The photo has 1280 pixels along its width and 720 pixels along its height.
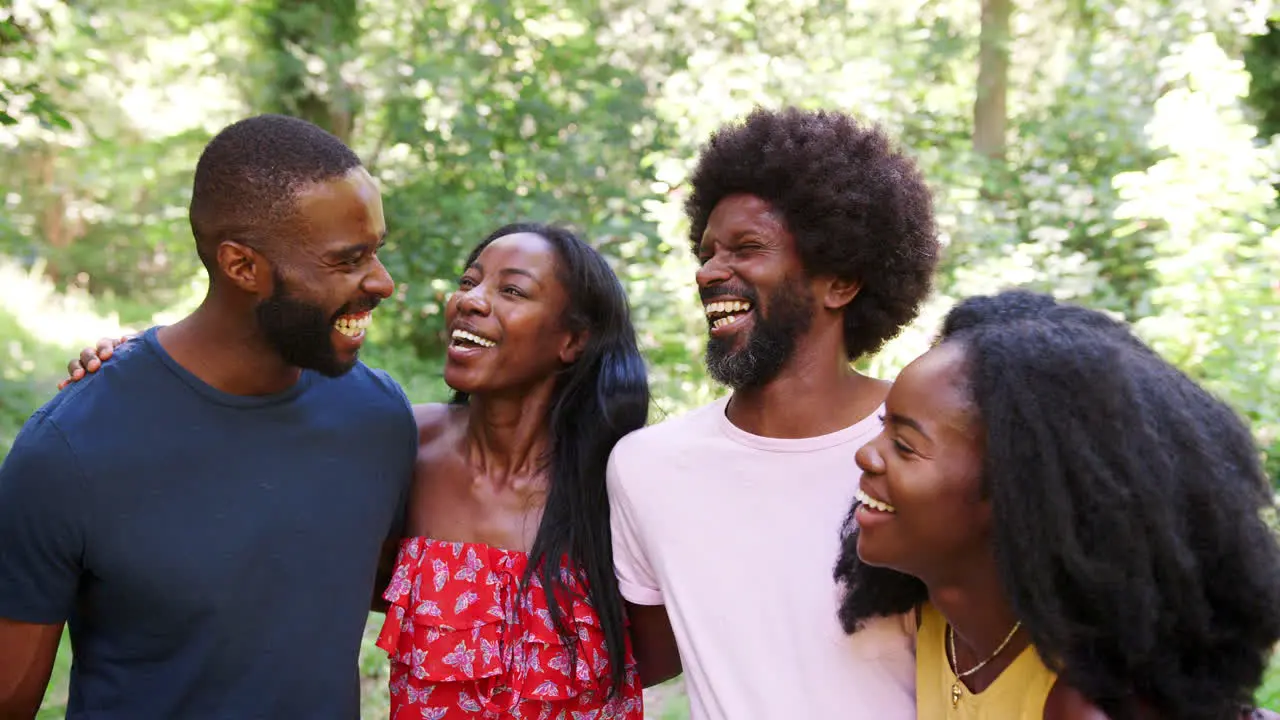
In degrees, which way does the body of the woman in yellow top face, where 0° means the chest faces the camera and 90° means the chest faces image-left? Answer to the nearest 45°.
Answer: approximately 45°

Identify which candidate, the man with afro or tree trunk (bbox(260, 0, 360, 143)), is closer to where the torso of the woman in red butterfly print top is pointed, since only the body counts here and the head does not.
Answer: the man with afro

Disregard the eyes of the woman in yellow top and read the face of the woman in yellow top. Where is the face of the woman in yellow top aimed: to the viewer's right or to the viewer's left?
to the viewer's left

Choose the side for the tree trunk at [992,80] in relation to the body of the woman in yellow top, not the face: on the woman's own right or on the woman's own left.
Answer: on the woman's own right

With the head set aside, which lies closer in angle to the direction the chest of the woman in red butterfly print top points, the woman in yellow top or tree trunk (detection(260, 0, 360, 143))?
the woman in yellow top
